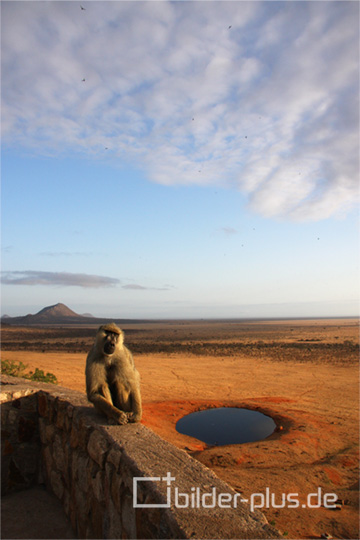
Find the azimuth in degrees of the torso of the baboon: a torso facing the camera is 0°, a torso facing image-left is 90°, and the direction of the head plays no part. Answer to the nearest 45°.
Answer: approximately 0°
